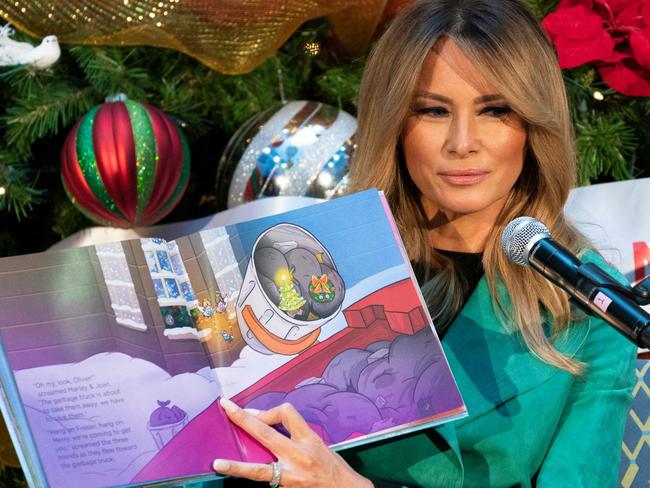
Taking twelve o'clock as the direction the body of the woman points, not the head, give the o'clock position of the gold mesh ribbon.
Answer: The gold mesh ribbon is roughly at 3 o'clock from the woman.

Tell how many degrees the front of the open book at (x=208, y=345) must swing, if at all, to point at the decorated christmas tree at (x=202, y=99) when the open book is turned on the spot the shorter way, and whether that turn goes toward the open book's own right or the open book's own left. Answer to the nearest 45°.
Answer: approximately 180°

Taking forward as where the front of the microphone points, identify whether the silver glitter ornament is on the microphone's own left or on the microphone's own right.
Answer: on the microphone's own right

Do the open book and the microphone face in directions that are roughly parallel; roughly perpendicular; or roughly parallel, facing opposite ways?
roughly perpendicular

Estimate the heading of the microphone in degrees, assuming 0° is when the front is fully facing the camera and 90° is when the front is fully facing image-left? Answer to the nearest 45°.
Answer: approximately 90°

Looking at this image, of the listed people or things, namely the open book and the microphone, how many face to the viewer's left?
1

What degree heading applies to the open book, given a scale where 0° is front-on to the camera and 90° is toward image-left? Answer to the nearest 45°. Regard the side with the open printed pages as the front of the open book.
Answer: approximately 0°
